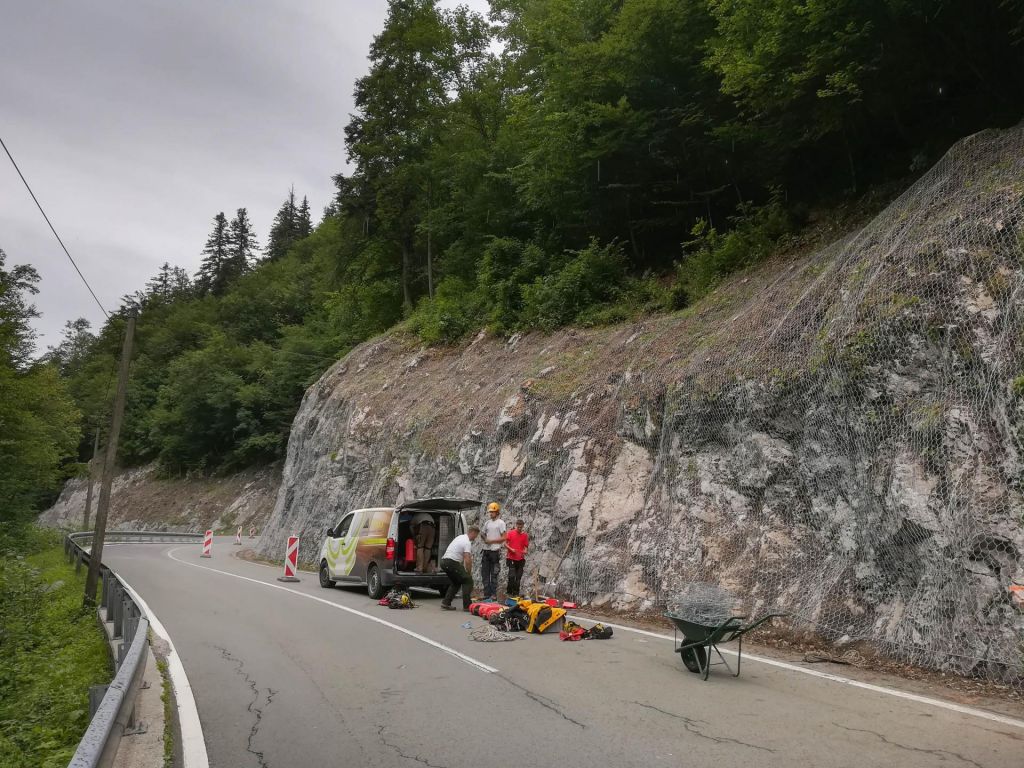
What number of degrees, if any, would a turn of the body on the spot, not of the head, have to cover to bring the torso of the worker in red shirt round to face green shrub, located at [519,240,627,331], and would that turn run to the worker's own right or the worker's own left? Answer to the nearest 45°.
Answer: approximately 180°

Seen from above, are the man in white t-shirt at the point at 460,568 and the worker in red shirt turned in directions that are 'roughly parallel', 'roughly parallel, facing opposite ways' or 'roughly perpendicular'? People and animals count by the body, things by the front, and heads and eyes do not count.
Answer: roughly perpendicular

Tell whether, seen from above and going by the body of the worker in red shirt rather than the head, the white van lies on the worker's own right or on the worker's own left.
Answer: on the worker's own right

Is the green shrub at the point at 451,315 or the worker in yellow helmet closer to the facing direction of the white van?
the green shrub

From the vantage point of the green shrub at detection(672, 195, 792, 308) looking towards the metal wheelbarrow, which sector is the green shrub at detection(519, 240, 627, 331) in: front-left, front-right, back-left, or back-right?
back-right

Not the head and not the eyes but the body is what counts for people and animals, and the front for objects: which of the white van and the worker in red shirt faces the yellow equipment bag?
the worker in red shirt

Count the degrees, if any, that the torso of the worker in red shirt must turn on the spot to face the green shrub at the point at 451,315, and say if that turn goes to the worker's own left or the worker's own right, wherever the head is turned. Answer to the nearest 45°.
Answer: approximately 180°
